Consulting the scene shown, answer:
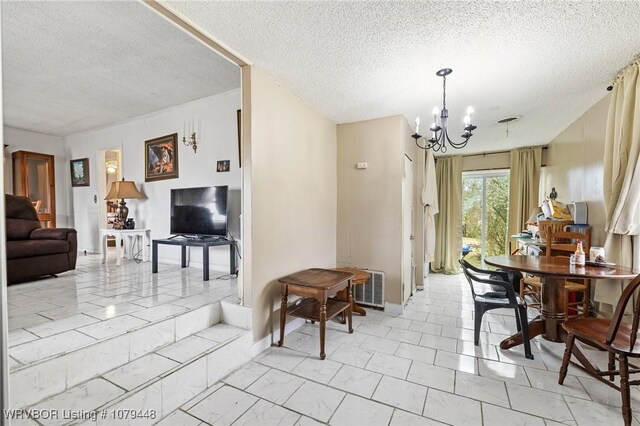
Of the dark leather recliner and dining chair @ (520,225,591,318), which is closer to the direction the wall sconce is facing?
the dark leather recliner

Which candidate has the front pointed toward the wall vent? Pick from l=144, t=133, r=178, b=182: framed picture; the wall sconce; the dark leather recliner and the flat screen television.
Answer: the dark leather recliner

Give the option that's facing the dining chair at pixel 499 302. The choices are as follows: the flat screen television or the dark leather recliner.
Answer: the dark leather recliner

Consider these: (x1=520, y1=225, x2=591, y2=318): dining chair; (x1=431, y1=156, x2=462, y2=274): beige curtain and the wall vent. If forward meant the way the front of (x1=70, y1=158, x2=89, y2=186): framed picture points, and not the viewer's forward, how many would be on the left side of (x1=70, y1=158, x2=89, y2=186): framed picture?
3

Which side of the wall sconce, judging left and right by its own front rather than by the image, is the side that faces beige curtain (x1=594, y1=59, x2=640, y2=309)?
left

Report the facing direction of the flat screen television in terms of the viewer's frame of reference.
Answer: facing the viewer and to the left of the viewer

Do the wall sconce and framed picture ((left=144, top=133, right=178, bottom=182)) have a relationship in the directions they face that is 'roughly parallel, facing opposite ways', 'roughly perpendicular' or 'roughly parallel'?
roughly parallel

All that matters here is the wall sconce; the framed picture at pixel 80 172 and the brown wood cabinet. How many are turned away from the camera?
0

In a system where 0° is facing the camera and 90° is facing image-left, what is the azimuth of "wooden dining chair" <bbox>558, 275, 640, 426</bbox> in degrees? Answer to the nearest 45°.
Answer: approximately 135°

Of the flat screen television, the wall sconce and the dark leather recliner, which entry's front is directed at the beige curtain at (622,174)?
the dark leather recliner

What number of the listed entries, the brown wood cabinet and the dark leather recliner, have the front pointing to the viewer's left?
0

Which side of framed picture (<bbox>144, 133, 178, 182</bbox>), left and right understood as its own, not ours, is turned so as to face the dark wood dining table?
left

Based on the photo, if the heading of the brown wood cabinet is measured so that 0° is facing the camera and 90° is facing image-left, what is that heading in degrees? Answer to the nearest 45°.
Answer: approximately 315°

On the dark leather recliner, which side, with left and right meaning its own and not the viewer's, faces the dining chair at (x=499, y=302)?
front

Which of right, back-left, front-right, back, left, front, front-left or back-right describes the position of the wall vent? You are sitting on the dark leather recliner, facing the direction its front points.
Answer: front

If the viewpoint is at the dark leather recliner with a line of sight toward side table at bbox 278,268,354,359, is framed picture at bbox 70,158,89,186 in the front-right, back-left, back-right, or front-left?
back-left

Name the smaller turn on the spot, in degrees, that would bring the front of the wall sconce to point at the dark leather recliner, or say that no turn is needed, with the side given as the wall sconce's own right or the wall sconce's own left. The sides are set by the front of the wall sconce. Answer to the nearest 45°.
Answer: approximately 45° to the wall sconce's own right
